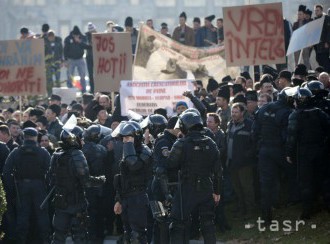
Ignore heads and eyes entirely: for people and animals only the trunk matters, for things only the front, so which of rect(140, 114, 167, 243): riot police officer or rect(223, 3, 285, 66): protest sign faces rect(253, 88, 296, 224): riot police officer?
the protest sign

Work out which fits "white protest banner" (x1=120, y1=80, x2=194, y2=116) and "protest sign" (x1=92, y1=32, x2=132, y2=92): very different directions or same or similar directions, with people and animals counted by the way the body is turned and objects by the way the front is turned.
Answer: same or similar directions

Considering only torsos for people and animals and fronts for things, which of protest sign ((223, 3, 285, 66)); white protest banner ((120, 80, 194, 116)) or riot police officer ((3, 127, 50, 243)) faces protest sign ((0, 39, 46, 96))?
the riot police officer

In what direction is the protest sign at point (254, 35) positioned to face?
toward the camera

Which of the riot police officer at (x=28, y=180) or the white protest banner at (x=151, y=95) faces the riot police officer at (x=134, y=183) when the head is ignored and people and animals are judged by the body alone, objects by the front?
the white protest banner

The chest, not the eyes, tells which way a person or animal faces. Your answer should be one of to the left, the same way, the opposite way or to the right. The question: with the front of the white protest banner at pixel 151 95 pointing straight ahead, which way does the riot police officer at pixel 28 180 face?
the opposite way

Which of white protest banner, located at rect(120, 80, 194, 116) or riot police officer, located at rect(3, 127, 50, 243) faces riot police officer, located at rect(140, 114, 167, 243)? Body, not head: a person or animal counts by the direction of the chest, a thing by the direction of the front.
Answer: the white protest banner

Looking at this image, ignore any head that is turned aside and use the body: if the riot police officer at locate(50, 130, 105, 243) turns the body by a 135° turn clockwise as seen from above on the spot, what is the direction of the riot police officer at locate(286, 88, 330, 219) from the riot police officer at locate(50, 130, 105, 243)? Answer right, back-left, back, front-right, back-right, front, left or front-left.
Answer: left

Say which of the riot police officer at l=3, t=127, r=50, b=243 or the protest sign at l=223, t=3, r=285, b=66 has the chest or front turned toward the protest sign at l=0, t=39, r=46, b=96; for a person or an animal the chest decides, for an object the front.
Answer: the riot police officer

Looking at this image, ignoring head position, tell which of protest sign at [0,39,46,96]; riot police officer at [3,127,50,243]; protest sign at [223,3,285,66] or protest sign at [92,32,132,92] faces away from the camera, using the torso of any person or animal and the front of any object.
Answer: the riot police officer

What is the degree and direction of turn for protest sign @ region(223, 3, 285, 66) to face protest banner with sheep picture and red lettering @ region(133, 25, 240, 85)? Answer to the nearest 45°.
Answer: approximately 135° to its right

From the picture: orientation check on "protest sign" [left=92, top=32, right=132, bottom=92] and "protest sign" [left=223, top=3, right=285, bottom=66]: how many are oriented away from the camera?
0

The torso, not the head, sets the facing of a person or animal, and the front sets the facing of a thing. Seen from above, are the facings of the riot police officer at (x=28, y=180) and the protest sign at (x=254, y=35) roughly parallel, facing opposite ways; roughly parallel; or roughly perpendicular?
roughly parallel, facing opposite ways

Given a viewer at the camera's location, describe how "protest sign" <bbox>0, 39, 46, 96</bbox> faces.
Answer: facing the viewer

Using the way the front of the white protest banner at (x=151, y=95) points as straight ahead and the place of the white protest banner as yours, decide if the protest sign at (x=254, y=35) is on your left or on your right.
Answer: on your left
